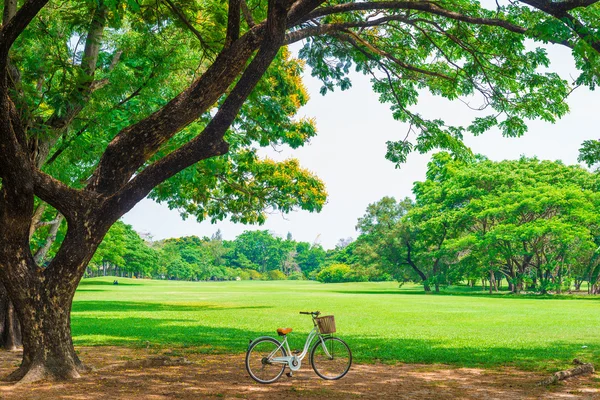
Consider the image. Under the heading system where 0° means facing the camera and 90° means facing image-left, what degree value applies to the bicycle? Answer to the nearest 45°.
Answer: approximately 270°

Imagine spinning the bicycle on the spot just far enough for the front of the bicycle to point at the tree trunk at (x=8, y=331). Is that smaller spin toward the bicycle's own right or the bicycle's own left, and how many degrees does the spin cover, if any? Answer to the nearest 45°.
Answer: approximately 135° to the bicycle's own left
